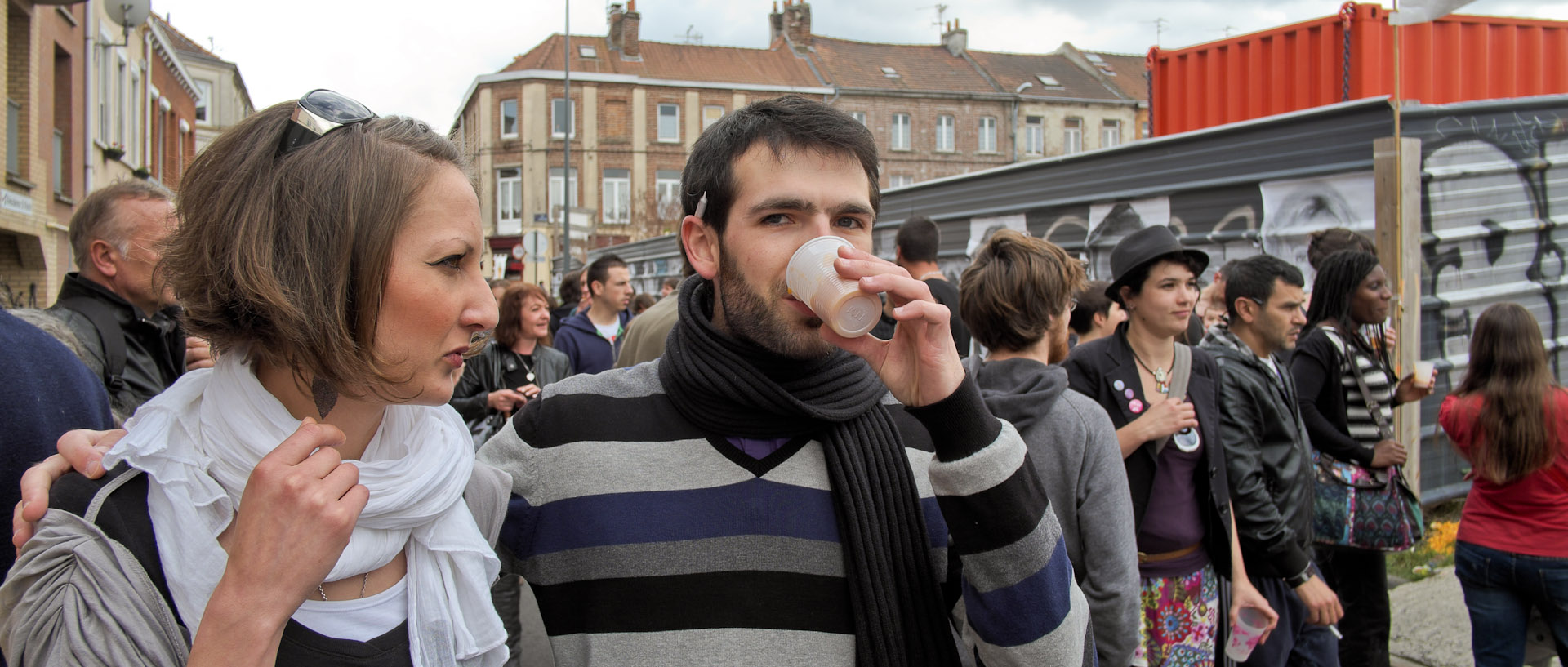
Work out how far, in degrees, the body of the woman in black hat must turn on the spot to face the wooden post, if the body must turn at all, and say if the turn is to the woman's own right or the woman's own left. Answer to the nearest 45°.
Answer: approximately 135° to the woman's own left

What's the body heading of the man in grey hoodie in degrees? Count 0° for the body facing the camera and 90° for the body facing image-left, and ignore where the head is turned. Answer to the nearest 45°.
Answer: approximately 225°

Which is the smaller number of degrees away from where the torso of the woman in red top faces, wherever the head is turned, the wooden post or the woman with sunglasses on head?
the wooden post

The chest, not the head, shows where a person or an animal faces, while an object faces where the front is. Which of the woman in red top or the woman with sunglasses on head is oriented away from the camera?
the woman in red top

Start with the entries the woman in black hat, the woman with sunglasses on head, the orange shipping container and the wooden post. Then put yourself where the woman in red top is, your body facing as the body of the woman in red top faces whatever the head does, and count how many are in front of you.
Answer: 2

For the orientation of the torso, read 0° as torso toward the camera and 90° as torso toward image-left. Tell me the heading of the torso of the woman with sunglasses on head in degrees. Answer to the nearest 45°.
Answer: approximately 315°

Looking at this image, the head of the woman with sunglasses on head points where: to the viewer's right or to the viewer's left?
to the viewer's right

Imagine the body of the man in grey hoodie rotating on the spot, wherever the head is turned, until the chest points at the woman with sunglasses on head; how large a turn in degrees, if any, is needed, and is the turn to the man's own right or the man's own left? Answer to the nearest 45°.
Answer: approximately 180°

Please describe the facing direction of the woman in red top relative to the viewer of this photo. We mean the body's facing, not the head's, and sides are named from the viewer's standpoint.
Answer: facing away from the viewer
